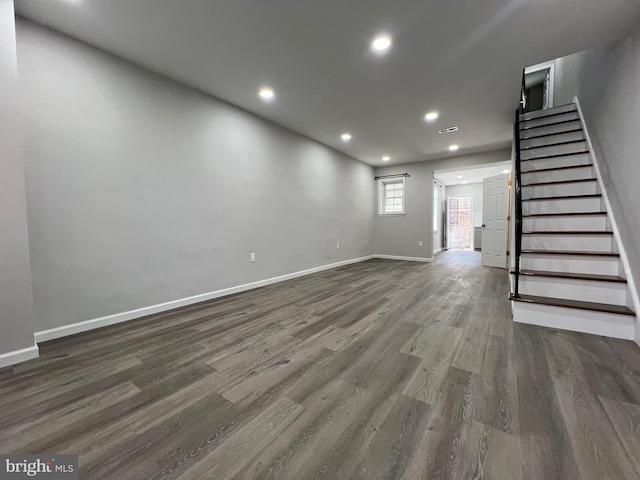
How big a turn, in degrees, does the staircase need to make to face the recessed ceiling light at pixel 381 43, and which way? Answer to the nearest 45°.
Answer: approximately 45° to its right

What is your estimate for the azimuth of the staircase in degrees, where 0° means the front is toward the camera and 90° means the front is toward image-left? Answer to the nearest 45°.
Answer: approximately 0°

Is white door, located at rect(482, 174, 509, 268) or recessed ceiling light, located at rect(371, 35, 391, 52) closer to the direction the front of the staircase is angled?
the recessed ceiling light
